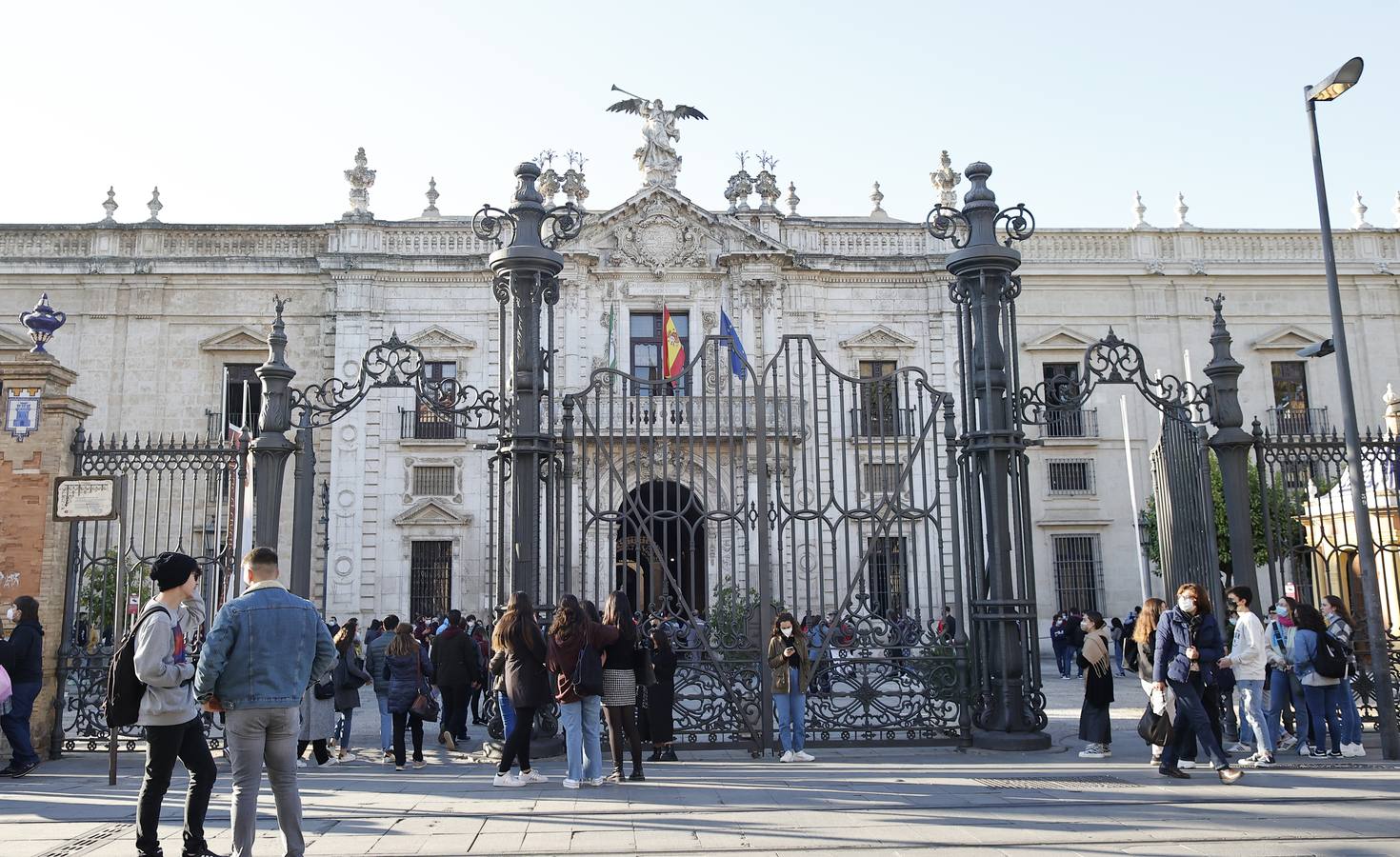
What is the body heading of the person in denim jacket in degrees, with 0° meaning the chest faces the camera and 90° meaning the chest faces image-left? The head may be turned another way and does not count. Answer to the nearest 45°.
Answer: approximately 180°

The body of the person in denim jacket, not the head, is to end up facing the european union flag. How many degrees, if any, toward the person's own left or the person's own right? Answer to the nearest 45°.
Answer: approximately 45° to the person's own right

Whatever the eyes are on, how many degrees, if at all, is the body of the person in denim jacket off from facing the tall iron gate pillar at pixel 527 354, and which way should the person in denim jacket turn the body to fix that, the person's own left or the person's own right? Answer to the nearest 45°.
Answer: approximately 45° to the person's own right

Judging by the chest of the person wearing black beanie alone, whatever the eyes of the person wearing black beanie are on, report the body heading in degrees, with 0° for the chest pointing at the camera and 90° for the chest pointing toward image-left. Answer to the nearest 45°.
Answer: approximately 270°

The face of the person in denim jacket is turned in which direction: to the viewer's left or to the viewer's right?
to the viewer's left

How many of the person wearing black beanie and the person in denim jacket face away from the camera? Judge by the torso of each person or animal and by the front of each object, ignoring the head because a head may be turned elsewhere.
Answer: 1

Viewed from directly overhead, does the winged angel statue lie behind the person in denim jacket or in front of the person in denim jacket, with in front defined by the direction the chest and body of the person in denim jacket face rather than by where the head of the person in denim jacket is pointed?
in front

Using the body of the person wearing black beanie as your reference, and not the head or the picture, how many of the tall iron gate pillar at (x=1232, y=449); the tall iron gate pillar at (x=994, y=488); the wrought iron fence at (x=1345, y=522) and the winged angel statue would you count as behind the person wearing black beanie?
0

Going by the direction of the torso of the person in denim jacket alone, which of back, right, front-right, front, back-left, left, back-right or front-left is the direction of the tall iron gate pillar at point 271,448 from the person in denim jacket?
front

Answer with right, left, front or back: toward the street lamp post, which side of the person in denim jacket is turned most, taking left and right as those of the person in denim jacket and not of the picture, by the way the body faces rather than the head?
right

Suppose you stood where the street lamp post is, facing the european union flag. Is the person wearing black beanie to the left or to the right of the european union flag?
left

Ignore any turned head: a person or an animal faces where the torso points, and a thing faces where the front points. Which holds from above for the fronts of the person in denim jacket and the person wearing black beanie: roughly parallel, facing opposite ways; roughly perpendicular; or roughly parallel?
roughly perpendicular

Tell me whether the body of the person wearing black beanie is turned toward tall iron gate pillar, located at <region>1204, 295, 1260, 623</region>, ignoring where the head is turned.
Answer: yes
